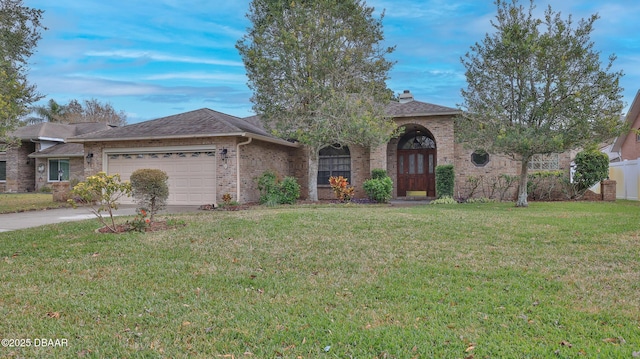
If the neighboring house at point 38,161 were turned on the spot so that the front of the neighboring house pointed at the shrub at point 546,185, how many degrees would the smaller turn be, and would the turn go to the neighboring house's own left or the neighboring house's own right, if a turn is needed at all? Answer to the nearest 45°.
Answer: approximately 45° to the neighboring house's own left

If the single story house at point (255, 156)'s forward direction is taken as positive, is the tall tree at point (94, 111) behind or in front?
behind

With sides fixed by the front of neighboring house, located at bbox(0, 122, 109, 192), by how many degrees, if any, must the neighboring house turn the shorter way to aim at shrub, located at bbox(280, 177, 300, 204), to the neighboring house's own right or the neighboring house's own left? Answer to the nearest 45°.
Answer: approximately 45° to the neighboring house's own left

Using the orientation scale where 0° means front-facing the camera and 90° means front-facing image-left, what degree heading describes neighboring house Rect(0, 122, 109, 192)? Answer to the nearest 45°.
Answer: approximately 0°

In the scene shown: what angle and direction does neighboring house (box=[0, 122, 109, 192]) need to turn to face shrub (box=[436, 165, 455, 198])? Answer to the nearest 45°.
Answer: approximately 45° to its left

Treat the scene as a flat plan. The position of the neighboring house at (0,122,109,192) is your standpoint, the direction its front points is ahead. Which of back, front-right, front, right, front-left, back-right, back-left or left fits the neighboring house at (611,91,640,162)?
front-left

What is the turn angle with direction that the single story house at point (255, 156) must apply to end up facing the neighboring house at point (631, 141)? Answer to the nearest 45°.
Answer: approximately 90° to its left

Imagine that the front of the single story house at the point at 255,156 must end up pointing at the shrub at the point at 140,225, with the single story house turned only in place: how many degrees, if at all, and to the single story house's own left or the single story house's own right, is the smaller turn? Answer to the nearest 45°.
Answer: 0° — it already faces it
